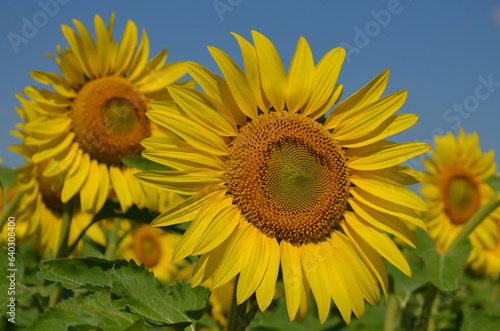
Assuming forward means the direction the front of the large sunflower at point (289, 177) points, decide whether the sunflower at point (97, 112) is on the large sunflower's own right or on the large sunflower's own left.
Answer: on the large sunflower's own right

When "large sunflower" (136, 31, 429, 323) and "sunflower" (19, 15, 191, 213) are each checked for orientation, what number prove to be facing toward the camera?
2

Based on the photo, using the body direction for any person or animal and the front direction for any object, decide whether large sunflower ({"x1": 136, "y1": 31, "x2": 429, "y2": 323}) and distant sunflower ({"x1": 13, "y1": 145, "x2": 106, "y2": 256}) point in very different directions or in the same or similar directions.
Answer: same or similar directions

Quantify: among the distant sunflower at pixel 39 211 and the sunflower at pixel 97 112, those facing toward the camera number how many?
2

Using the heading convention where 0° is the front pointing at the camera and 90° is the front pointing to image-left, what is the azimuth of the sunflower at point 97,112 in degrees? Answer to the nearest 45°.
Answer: approximately 0°

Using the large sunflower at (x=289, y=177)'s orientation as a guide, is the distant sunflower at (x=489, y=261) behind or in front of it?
behind

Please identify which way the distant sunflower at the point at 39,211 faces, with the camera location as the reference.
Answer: facing the viewer

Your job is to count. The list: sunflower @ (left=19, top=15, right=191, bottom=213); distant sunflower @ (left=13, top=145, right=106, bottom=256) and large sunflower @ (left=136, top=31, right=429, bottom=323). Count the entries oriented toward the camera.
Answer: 3

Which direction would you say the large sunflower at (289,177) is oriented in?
toward the camera

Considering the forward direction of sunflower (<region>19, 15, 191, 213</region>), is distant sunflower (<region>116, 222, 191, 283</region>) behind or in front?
behind

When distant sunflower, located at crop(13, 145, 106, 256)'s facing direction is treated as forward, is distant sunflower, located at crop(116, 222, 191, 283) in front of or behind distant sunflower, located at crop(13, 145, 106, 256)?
behind

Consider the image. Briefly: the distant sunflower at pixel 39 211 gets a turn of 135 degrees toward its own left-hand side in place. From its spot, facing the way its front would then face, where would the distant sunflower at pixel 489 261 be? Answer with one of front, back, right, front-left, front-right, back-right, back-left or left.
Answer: front-right
